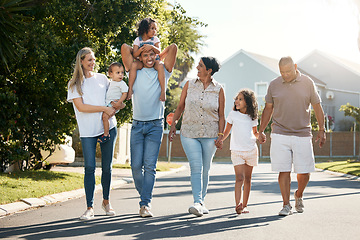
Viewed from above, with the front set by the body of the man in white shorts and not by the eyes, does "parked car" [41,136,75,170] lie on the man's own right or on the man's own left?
on the man's own right

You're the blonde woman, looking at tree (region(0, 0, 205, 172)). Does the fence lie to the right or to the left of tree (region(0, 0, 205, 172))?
right

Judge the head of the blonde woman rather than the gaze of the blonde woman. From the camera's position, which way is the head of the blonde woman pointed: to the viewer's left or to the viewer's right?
to the viewer's right

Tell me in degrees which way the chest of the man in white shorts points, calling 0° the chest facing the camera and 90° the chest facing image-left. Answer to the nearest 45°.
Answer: approximately 0°

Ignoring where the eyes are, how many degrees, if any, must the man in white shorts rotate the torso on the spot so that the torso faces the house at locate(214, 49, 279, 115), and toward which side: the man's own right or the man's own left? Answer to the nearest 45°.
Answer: approximately 180°

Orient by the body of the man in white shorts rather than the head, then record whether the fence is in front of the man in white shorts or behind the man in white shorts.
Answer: behind

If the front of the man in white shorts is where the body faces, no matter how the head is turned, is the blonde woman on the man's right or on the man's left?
on the man's right

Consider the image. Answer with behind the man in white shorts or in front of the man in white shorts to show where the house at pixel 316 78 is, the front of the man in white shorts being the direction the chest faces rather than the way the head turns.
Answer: behind

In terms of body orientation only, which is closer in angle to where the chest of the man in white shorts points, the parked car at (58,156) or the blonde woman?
the blonde woman

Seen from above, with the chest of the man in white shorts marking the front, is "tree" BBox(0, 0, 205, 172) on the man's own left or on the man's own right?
on the man's own right
